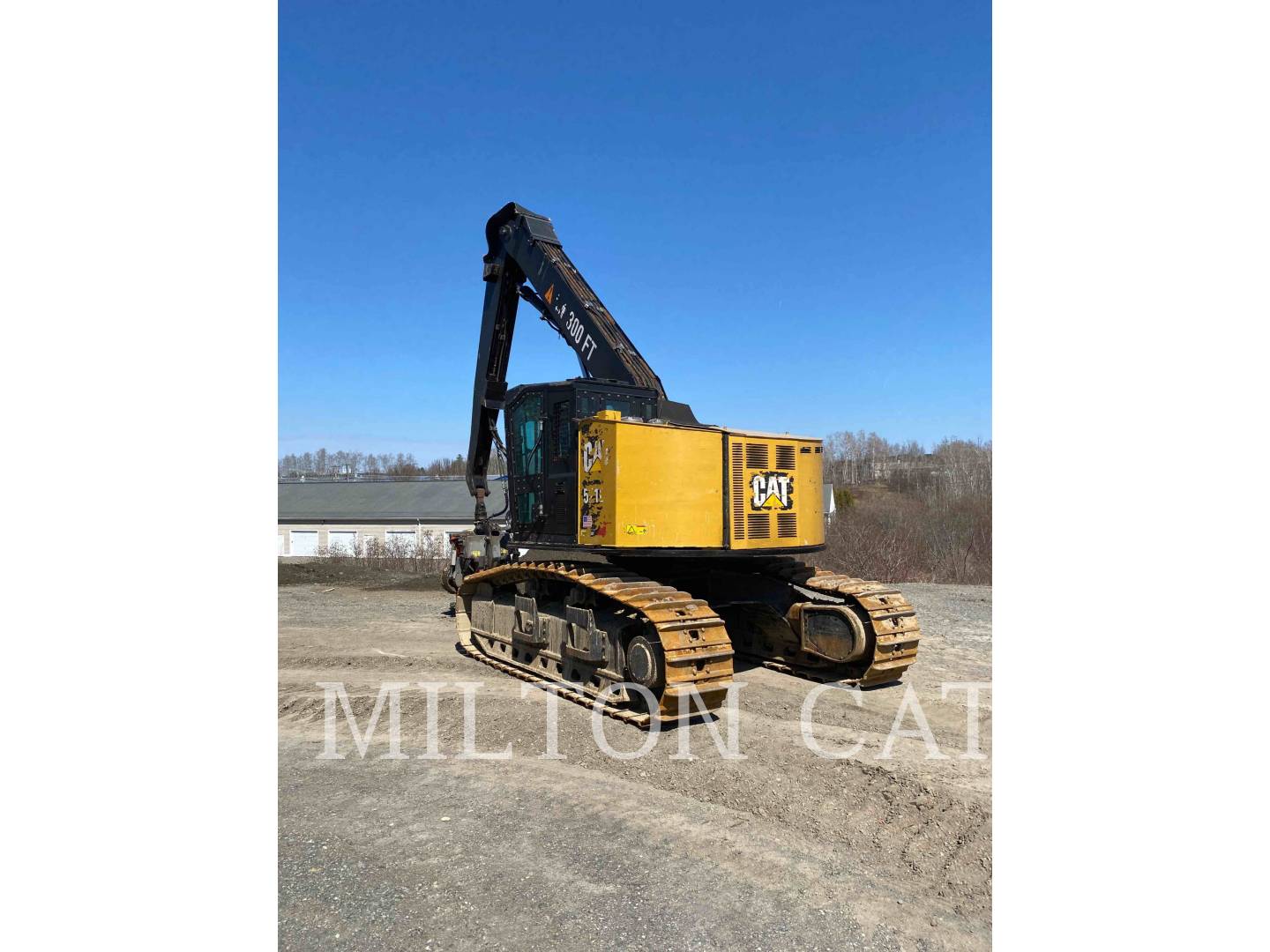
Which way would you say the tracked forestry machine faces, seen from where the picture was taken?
facing away from the viewer and to the left of the viewer

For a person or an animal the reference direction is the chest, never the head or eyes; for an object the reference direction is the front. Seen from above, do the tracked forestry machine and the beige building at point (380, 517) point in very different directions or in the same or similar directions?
very different directions

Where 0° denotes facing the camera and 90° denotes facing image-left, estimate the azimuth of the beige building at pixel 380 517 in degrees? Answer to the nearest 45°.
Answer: approximately 0°

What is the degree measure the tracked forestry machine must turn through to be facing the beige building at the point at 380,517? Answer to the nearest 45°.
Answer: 0° — it already faces it

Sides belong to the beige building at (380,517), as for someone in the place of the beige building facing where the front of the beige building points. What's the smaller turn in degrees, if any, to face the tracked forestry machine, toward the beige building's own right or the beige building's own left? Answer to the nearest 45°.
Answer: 0° — it already faces it

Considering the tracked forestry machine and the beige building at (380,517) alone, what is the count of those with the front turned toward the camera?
1
